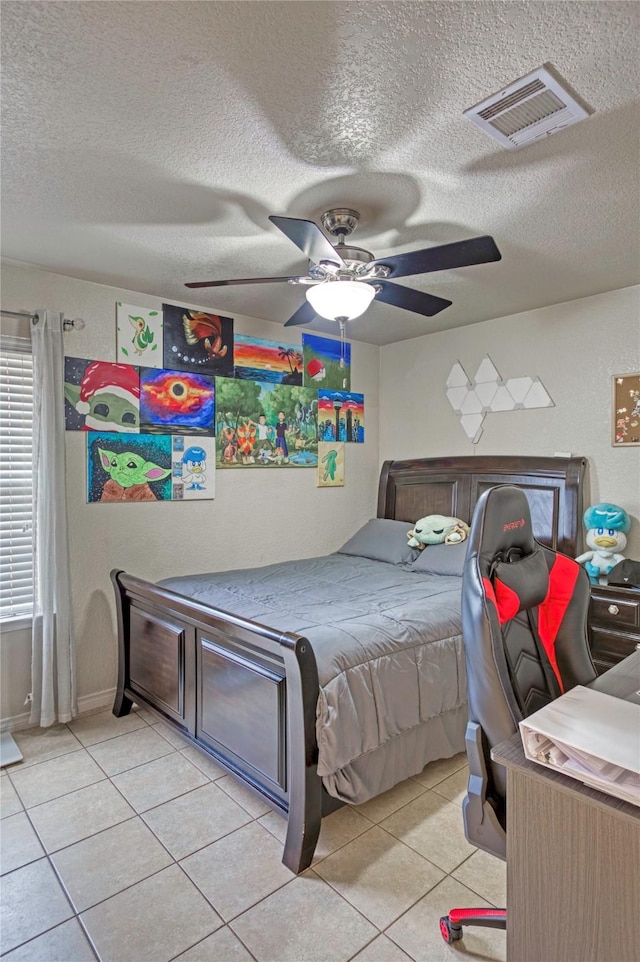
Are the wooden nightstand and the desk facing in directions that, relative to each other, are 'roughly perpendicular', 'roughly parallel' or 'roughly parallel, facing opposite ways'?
roughly perpendicular

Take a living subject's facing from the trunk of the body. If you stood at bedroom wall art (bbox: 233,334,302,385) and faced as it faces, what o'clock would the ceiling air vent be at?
The ceiling air vent is roughly at 1 o'clock from the bedroom wall art.

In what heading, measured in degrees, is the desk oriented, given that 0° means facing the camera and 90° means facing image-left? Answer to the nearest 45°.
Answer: approximately 135°

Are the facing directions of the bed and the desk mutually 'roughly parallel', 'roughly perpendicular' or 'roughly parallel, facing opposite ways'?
roughly perpendicular

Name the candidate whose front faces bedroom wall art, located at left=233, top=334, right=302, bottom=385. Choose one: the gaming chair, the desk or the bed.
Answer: the desk

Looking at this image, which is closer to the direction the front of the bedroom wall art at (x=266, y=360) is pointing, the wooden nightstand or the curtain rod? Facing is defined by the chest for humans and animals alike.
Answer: the wooden nightstand

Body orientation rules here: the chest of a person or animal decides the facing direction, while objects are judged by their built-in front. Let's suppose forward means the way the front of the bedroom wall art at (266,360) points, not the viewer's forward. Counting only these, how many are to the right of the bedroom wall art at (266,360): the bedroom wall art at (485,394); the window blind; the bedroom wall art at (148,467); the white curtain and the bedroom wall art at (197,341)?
4

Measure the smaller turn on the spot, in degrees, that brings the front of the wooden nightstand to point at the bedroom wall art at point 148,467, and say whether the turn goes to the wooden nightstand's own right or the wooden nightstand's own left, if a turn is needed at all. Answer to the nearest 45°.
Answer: approximately 45° to the wooden nightstand's own right
